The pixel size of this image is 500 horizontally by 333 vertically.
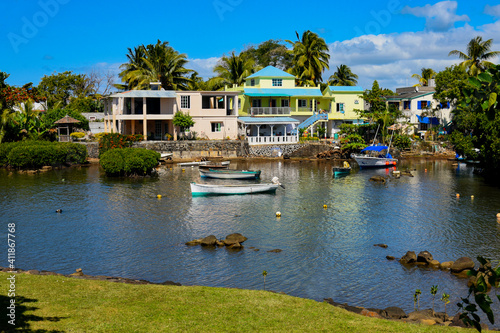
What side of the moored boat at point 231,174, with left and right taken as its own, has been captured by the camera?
left

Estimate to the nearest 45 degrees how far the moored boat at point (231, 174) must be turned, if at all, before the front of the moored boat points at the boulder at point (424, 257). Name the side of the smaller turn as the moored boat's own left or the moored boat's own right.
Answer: approximately 90° to the moored boat's own left

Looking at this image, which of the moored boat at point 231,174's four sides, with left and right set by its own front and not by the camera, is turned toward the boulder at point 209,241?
left

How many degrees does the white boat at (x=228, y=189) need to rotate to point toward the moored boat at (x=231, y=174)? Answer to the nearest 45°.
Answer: approximately 90° to its right

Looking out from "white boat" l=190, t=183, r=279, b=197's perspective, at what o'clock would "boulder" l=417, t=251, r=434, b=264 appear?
The boulder is roughly at 8 o'clock from the white boat.

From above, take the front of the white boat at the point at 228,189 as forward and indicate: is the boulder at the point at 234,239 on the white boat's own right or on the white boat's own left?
on the white boat's own left

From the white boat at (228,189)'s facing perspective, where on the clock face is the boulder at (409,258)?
The boulder is roughly at 8 o'clock from the white boat.

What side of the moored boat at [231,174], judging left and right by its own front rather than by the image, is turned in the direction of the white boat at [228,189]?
left

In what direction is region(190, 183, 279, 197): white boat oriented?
to the viewer's left

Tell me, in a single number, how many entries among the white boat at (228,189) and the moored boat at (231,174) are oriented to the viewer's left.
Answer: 2

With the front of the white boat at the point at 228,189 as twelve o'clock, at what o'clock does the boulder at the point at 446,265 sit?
The boulder is roughly at 8 o'clock from the white boat.

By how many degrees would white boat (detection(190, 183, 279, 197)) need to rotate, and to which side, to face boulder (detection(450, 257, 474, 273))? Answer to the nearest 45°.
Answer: approximately 135° to its left
